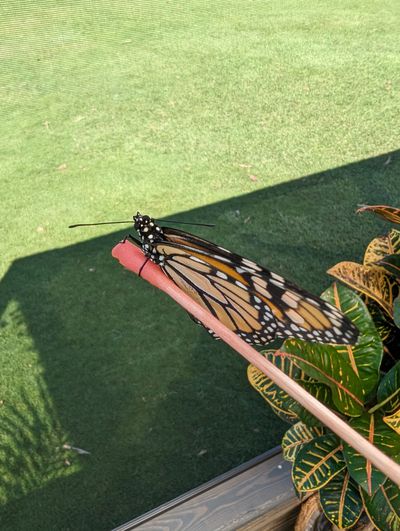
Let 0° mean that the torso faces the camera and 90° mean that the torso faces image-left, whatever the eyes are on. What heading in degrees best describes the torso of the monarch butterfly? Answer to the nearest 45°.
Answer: approximately 90°
